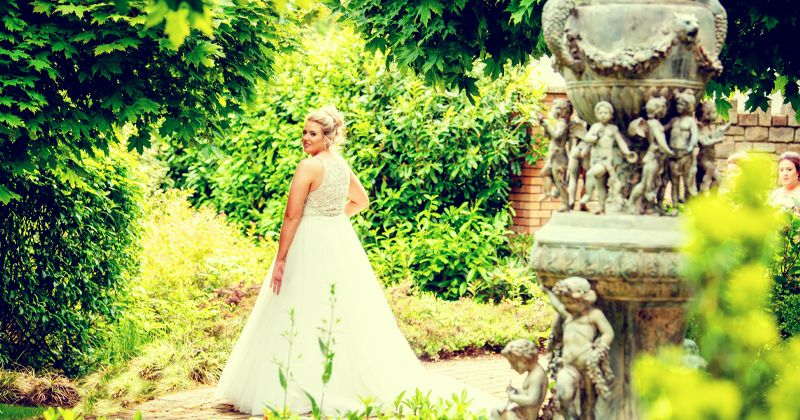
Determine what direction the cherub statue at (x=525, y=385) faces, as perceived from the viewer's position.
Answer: facing to the left of the viewer

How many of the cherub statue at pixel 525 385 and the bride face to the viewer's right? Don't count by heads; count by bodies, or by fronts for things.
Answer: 0

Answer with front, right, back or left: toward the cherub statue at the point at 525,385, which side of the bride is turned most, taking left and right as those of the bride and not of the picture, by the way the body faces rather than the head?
back

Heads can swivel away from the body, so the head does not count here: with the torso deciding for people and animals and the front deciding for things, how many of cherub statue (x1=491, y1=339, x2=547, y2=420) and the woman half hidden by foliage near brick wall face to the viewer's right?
0

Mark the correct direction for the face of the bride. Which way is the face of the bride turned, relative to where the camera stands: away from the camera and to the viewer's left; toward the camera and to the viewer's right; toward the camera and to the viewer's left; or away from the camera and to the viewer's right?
toward the camera and to the viewer's left

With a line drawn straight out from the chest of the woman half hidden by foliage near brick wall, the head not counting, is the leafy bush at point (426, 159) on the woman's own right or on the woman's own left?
on the woman's own right

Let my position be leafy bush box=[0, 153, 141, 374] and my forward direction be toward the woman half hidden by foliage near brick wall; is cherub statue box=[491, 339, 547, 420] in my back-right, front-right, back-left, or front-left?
front-right

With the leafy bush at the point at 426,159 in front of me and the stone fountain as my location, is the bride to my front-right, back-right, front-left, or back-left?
front-left

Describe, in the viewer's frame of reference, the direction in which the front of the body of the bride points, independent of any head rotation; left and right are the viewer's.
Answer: facing away from the viewer and to the left of the viewer
